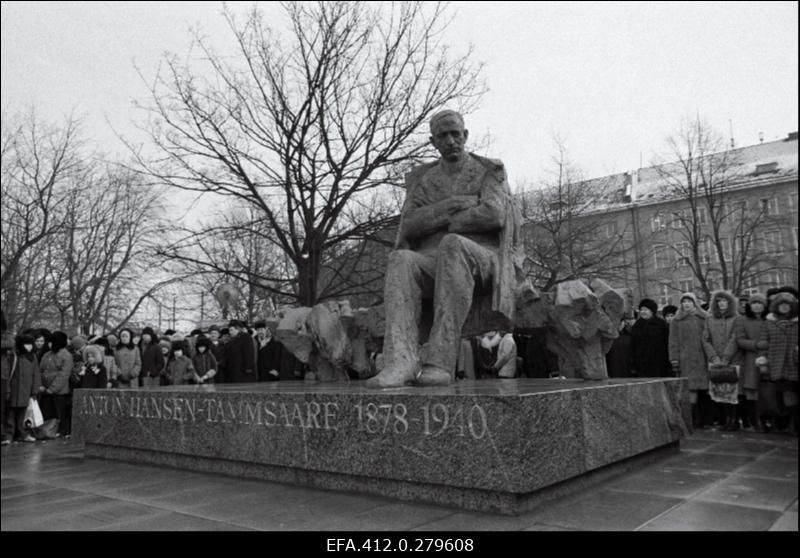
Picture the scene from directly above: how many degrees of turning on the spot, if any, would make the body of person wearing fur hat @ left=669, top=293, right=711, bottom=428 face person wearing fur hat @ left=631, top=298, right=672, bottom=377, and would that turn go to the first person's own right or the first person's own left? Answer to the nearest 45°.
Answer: approximately 90° to the first person's own right

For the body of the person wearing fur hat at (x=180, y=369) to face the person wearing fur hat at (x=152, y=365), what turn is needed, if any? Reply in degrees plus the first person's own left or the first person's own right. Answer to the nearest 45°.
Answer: approximately 135° to the first person's own right

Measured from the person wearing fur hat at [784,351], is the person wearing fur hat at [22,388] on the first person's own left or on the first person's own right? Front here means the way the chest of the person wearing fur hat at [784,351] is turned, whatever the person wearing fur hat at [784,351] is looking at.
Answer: on the first person's own right

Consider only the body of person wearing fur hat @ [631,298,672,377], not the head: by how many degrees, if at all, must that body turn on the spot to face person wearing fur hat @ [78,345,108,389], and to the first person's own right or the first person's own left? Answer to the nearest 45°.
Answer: approximately 45° to the first person's own right

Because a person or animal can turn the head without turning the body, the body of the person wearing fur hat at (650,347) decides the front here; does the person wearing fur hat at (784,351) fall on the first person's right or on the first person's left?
on the first person's left

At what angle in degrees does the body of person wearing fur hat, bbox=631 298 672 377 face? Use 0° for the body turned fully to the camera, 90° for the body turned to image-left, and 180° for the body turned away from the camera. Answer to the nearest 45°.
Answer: approximately 45°

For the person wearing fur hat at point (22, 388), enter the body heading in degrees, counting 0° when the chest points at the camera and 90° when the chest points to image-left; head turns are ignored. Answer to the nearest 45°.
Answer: approximately 315°

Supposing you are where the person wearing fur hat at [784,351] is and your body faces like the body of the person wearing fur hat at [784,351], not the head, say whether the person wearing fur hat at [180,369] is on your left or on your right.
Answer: on your right

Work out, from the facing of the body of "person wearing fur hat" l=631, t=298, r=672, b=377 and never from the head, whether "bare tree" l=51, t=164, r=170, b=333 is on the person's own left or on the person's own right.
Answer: on the person's own right

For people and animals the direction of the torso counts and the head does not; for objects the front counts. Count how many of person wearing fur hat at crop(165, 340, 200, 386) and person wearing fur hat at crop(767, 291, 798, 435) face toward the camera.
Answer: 2

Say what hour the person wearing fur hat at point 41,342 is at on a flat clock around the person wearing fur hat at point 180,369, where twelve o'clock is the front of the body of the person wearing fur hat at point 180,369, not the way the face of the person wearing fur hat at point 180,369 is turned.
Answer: the person wearing fur hat at point 41,342 is roughly at 3 o'clock from the person wearing fur hat at point 180,369.
